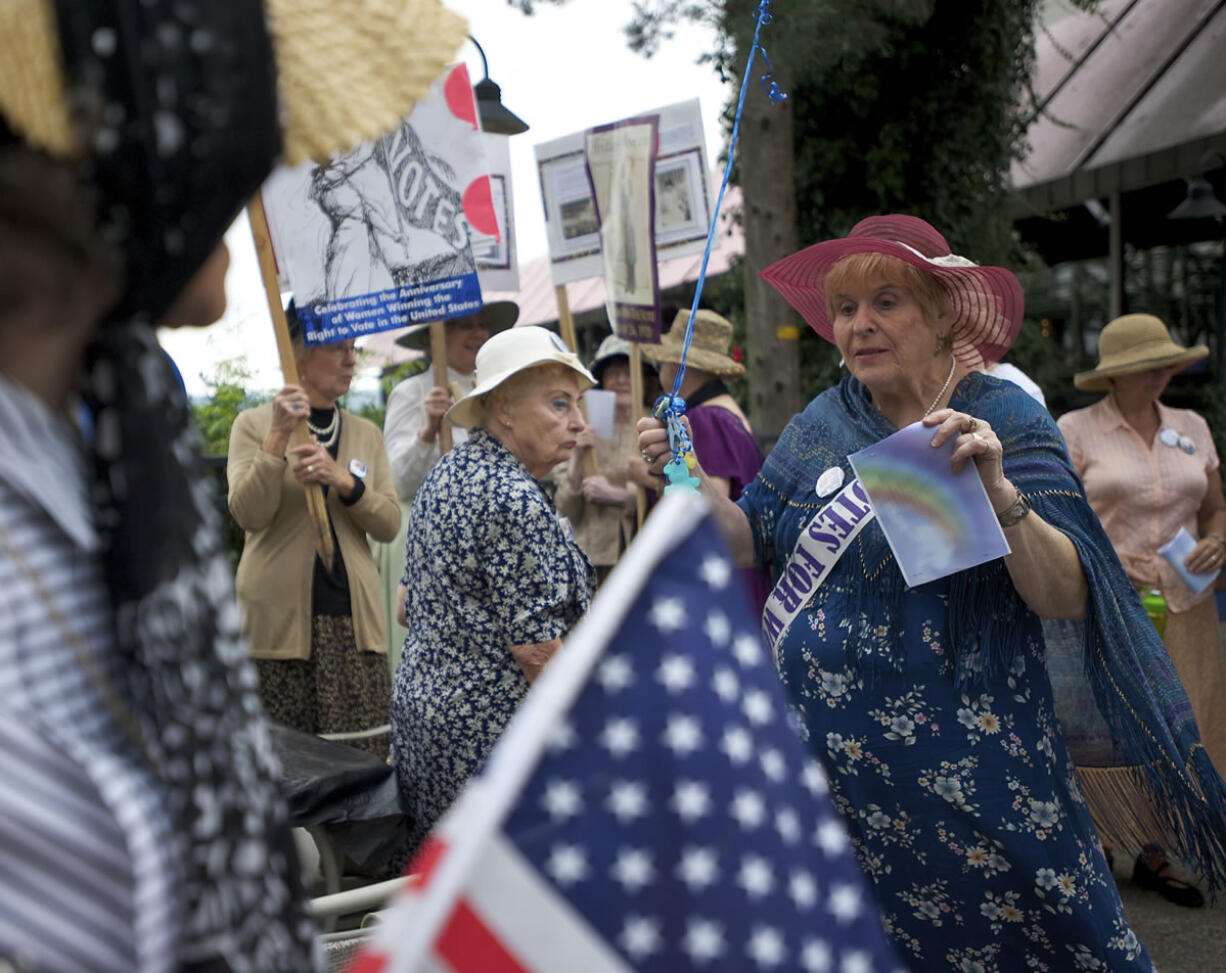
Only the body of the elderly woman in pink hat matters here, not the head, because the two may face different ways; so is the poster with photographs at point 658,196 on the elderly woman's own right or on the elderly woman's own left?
on the elderly woman's own right

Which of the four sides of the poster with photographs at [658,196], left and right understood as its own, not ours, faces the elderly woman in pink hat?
front

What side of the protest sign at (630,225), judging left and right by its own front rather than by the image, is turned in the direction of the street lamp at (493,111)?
right

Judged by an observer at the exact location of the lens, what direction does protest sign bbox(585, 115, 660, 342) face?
facing the viewer and to the left of the viewer

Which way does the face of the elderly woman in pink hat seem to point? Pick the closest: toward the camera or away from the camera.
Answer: toward the camera

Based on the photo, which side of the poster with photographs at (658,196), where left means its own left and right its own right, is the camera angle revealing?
front

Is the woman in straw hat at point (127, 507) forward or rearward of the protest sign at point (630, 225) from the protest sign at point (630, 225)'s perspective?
forward

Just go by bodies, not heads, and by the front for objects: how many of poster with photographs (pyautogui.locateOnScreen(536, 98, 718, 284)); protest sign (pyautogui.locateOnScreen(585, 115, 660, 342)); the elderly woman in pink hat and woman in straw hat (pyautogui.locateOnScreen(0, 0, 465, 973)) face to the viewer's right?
1

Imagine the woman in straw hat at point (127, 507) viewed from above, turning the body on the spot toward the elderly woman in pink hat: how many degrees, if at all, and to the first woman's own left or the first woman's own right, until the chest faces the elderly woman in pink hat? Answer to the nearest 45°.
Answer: approximately 45° to the first woman's own left

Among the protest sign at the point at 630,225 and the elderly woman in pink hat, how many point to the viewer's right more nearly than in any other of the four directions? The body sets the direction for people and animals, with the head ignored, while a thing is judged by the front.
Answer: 0

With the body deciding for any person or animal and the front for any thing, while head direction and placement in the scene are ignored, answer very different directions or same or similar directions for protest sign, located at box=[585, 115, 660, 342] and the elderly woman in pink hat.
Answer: same or similar directions

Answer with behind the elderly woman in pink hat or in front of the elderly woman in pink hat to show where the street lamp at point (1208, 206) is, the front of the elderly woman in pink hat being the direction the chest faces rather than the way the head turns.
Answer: behind

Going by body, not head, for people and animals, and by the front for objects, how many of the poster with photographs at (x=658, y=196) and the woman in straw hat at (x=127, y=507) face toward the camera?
1

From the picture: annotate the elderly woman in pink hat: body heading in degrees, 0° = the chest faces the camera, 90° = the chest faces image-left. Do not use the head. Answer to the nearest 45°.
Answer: approximately 45°

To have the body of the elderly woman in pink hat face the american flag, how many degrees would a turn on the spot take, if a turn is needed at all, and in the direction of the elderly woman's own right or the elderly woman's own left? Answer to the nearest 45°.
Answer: approximately 45° to the elderly woman's own left

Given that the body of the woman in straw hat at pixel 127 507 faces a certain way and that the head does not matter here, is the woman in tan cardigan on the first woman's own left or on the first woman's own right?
on the first woman's own left

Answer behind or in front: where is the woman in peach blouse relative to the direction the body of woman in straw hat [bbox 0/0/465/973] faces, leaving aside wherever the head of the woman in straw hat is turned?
in front

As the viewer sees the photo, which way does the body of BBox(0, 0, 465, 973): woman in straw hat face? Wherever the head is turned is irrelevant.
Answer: to the viewer's right
